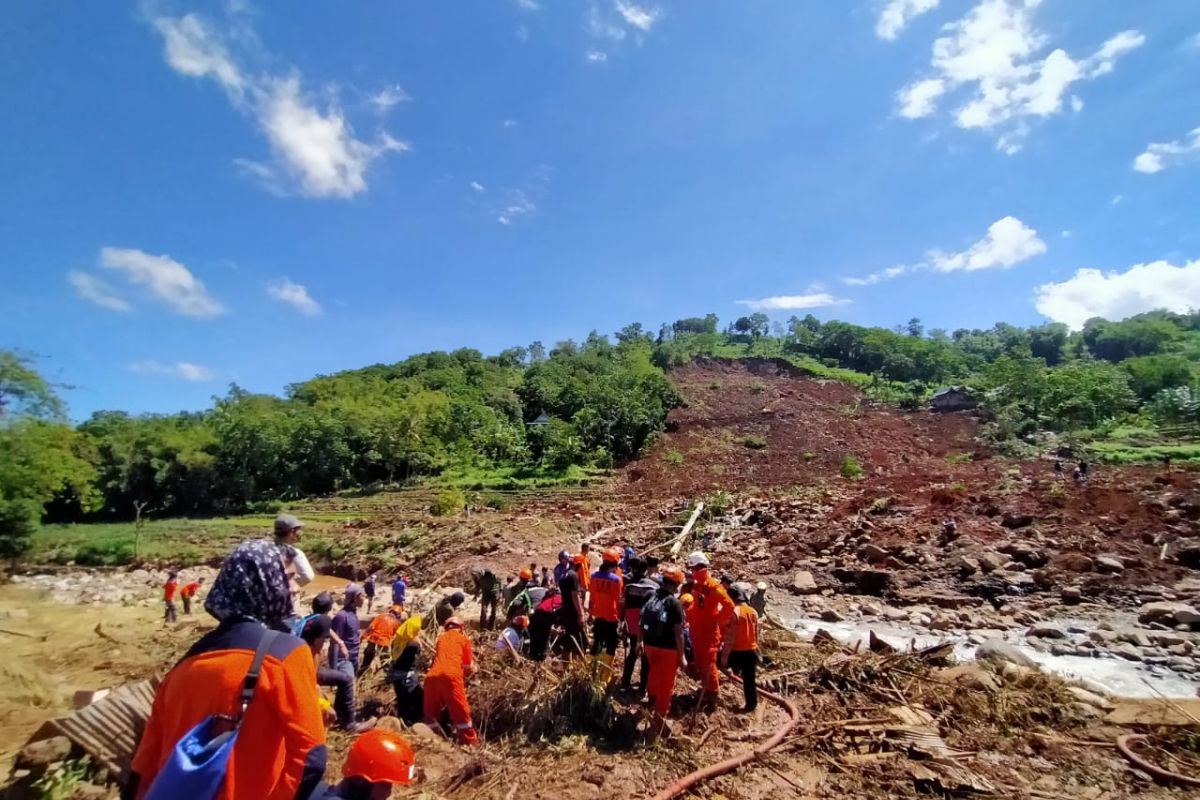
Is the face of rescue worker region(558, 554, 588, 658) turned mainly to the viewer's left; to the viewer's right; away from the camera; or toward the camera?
away from the camera

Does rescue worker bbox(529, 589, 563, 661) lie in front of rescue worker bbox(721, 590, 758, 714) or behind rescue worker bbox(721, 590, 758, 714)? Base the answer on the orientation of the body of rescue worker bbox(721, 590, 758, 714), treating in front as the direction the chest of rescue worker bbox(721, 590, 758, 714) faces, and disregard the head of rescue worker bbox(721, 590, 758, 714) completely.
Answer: in front

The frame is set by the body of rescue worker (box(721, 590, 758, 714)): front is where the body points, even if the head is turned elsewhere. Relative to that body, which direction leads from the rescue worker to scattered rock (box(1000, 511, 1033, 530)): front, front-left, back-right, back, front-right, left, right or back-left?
right

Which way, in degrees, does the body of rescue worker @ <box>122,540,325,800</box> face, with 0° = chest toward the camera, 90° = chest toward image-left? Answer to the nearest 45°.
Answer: approximately 180°

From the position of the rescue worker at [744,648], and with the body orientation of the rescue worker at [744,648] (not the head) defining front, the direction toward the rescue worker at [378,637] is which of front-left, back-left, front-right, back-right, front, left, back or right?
front-left

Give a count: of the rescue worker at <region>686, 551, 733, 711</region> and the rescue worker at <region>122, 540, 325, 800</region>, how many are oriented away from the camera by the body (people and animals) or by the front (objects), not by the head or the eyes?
1

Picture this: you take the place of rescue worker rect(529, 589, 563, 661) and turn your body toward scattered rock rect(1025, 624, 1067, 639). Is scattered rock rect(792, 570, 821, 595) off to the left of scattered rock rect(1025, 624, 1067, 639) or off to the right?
left

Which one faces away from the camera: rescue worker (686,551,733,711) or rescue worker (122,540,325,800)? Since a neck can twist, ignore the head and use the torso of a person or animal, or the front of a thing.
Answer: rescue worker (122,540,325,800)

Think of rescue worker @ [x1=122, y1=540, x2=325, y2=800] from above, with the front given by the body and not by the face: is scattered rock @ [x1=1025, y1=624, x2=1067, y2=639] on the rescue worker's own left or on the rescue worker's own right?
on the rescue worker's own right

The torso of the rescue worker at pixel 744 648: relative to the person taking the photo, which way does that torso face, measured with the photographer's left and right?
facing away from the viewer and to the left of the viewer
